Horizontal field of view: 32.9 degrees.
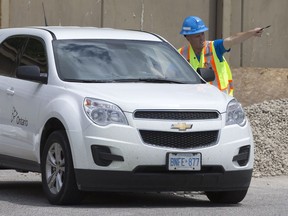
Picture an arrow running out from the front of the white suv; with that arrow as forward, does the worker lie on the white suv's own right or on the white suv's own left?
on the white suv's own left

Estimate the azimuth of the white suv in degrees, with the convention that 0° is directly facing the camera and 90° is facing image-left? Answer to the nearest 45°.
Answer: approximately 315°
